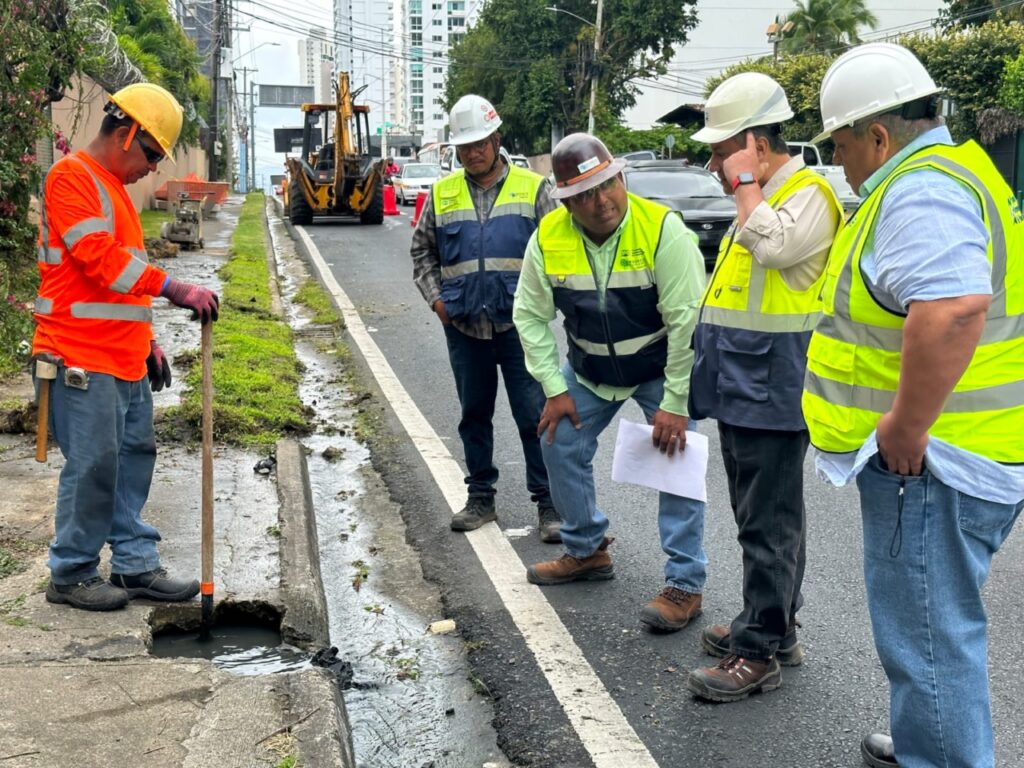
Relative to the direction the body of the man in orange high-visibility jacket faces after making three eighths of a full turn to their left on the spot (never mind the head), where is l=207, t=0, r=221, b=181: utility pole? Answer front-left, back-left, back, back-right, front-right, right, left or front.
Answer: front-right

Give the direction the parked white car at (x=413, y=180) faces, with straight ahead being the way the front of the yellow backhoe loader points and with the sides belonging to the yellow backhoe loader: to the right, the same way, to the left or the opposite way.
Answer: the opposite way

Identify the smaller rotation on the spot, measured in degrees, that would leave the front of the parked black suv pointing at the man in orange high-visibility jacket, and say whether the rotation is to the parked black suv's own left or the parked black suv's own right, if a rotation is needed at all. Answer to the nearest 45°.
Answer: approximately 45° to the parked black suv's own right

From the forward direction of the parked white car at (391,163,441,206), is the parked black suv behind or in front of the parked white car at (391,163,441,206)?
in front

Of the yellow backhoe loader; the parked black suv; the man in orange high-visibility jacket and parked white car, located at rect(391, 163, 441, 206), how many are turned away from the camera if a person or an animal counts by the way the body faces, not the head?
1

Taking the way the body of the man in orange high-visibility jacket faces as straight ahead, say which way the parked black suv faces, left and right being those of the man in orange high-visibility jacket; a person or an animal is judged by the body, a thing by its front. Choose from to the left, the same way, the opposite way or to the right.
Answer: to the right

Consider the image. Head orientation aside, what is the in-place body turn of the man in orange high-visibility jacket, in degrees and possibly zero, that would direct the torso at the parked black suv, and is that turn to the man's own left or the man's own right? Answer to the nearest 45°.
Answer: approximately 45° to the man's own left

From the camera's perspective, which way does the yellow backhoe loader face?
away from the camera

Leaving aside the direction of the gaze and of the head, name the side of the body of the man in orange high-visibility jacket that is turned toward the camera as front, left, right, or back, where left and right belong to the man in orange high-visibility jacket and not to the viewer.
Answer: right

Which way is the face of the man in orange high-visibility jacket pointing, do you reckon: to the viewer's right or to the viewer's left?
to the viewer's right

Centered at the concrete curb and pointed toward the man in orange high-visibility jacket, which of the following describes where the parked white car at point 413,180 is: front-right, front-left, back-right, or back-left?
back-right

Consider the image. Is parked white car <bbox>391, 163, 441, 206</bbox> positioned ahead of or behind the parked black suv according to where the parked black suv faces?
behind

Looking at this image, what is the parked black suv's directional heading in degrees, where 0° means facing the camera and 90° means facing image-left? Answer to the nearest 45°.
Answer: approximately 315°

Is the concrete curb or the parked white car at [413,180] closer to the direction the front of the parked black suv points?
the concrete curb

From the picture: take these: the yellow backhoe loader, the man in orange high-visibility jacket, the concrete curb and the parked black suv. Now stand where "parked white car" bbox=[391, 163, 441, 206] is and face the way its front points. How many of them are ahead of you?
4

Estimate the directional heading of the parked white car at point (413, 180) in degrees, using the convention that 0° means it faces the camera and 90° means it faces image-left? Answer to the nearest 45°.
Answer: approximately 0°
